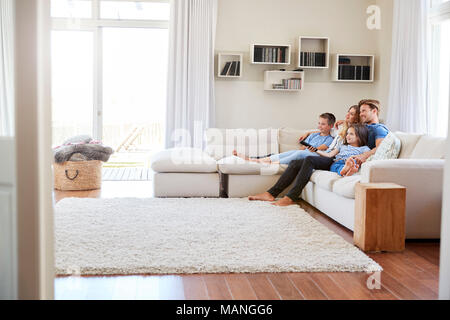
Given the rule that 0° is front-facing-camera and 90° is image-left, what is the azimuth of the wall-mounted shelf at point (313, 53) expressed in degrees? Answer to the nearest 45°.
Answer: approximately 0°

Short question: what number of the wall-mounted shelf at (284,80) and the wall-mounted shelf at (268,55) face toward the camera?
2

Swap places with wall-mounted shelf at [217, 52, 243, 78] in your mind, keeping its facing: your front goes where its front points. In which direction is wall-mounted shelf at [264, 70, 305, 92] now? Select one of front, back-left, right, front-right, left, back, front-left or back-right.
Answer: left

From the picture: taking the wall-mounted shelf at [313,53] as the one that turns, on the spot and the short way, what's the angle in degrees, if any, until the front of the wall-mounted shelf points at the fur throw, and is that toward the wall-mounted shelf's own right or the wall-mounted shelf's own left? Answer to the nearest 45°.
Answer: approximately 45° to the wall-mounted shelf's own right

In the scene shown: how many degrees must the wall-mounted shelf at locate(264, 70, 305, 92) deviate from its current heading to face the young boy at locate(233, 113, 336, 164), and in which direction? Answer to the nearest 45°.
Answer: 0° — it already faces them

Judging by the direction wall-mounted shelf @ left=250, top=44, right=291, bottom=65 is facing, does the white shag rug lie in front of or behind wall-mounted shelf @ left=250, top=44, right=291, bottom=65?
in front

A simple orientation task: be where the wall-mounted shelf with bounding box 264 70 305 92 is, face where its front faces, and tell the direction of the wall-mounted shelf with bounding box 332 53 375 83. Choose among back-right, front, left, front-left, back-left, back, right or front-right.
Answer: left

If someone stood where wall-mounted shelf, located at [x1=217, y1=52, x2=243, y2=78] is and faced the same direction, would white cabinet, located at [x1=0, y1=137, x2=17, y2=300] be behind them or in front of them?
in front

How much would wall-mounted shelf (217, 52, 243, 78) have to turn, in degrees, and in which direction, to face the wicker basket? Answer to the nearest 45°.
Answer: approximately 45° to its right

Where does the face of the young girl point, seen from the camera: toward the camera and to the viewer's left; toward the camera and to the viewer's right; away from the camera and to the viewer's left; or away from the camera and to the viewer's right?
toward the camera and to the viewer's left

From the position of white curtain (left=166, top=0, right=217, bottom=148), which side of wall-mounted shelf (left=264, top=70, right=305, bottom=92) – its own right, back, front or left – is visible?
right

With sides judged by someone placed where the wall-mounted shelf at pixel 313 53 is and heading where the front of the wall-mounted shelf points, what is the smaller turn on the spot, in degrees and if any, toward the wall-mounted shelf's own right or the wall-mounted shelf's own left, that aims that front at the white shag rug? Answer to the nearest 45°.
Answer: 0° — it already faces it

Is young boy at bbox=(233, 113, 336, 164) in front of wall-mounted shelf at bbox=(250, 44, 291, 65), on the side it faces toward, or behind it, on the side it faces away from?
in front
